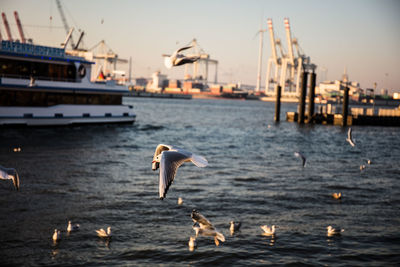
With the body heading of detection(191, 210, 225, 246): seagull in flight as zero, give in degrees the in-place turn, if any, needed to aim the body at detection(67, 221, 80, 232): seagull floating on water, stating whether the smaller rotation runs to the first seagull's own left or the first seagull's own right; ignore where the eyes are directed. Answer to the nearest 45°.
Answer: approximately 45° to the first seagull's own right

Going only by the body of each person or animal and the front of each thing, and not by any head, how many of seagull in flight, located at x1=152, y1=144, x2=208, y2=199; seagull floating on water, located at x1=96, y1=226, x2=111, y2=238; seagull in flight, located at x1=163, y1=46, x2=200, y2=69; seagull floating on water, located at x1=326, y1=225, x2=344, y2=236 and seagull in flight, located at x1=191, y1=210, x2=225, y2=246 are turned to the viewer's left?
4

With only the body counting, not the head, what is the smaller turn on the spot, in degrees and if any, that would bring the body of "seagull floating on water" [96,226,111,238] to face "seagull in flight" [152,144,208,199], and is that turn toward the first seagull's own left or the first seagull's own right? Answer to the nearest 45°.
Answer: approximately 90° to the first seagull's own right

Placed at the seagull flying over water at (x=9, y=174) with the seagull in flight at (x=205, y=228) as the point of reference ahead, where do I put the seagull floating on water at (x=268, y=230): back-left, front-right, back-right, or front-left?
front-left

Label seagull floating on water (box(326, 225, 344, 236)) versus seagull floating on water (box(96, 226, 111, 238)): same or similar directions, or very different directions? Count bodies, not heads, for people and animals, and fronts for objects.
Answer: very different directions

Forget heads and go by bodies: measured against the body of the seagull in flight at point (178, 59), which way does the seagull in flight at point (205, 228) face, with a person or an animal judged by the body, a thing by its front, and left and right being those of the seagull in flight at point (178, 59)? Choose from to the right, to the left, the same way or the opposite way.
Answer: the same way

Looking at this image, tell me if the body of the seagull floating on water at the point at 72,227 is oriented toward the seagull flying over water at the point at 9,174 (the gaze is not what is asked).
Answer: no

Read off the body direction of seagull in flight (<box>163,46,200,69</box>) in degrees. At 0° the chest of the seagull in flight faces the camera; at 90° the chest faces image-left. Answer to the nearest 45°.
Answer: approximately 90°
